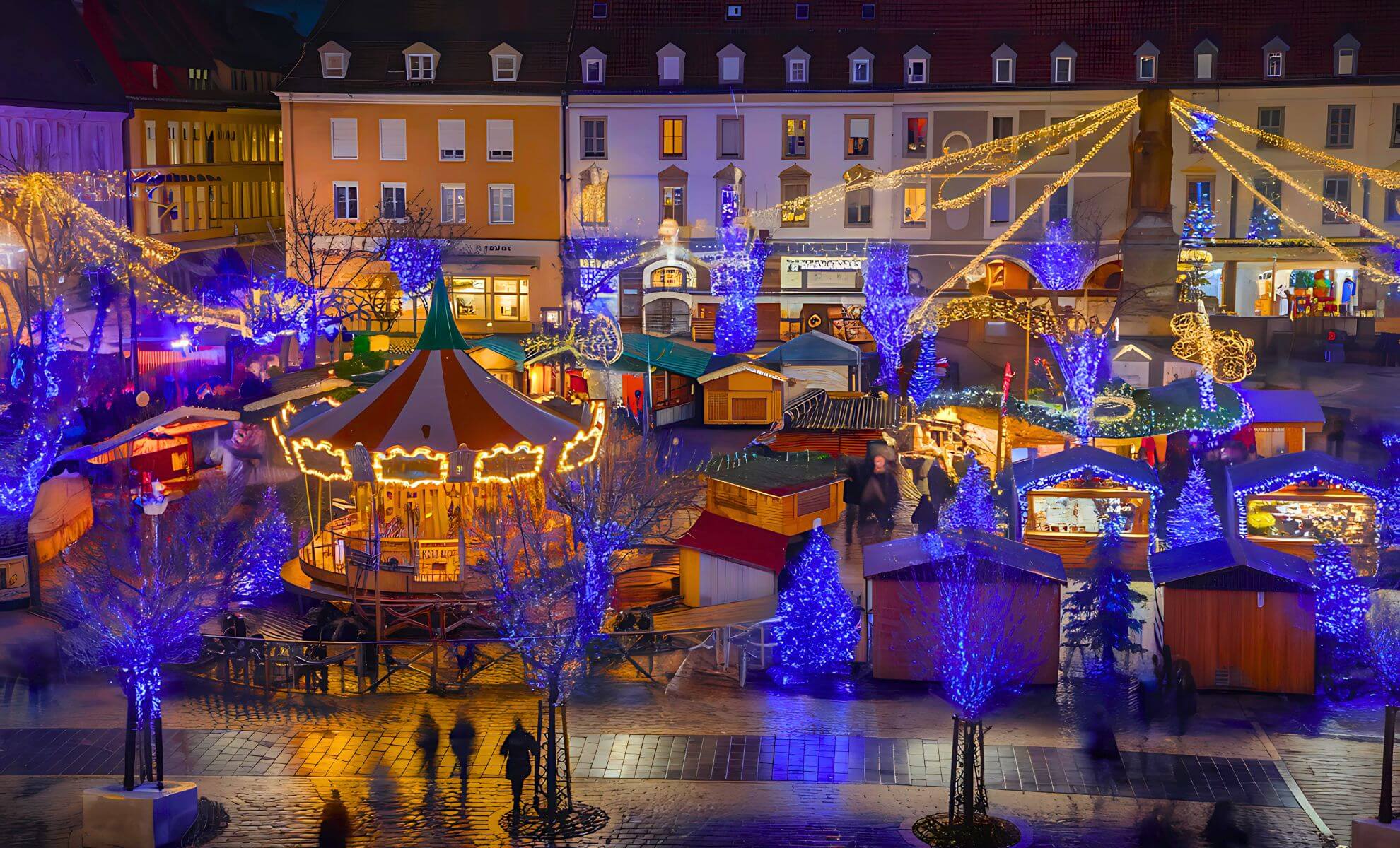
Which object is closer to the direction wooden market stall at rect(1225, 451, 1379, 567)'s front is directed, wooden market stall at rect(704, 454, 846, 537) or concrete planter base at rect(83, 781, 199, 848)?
the concrete planter base

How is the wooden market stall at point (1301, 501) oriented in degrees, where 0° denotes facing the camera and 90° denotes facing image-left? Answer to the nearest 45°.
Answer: approximately 0°

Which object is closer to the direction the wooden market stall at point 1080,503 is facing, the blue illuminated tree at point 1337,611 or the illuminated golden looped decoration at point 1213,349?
the blue illuminated tree

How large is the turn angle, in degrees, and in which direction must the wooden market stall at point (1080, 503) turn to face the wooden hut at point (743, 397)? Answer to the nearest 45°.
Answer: approximately 135° to its right

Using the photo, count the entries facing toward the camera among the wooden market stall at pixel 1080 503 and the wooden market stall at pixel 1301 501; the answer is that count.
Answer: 2

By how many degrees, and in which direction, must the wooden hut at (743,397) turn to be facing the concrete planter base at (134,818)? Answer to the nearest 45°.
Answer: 0° — it already faces it

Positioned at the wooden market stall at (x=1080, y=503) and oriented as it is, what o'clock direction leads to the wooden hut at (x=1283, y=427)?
The wooden hut is roughly at 7 o'clock from the wooden market stall.

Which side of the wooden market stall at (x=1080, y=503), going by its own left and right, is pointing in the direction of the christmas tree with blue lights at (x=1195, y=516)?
left
